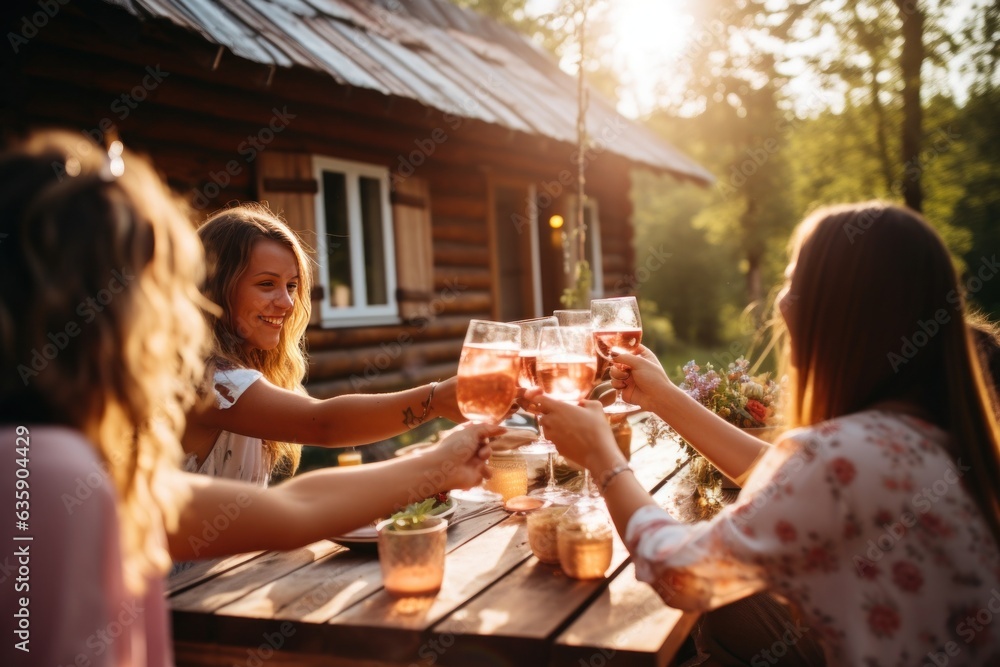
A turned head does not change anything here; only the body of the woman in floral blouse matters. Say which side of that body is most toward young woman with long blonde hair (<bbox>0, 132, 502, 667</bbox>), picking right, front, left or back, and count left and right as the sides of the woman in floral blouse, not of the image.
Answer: left

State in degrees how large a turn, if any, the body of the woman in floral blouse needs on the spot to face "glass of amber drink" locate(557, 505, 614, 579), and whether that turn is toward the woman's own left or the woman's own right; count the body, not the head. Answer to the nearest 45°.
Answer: approximately 45° to the woman's own left

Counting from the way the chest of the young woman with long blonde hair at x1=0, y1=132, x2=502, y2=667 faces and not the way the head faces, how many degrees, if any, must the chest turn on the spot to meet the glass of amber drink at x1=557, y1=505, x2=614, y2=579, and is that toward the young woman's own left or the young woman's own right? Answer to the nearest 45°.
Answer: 0° — they already face it

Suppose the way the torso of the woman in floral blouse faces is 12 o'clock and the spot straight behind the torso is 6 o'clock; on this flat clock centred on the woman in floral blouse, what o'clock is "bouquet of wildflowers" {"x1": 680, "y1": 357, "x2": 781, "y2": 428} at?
The bouquet of wildflowers is roughly at 1 o'clock from the woman in floral blouse.

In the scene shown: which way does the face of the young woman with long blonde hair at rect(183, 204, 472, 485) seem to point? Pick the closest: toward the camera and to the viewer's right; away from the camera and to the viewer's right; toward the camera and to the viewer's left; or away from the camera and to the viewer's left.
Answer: toward the camera and to the viewer's right

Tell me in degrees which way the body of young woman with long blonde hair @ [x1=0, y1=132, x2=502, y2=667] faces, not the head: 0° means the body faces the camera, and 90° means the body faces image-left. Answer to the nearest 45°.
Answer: approximately 225°

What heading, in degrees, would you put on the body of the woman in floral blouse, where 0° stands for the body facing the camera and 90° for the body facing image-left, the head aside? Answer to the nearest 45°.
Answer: approximately 135°

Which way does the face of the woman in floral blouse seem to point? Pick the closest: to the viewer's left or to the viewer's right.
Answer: to the viewer's left

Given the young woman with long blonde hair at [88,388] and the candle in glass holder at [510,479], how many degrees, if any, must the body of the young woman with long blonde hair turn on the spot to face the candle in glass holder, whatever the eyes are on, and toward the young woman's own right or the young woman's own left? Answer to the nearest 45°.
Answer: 0° — they already face it
